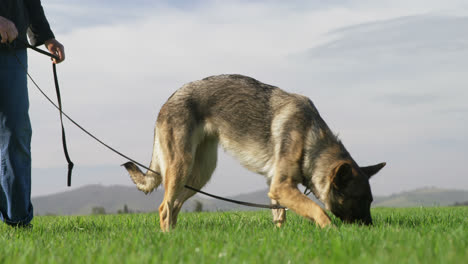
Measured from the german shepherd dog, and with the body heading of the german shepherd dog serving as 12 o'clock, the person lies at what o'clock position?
The person is roughly at 6 o'clock from the german shepherd dog.

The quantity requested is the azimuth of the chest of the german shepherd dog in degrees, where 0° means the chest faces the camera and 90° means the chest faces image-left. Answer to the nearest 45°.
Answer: approximately 270°
